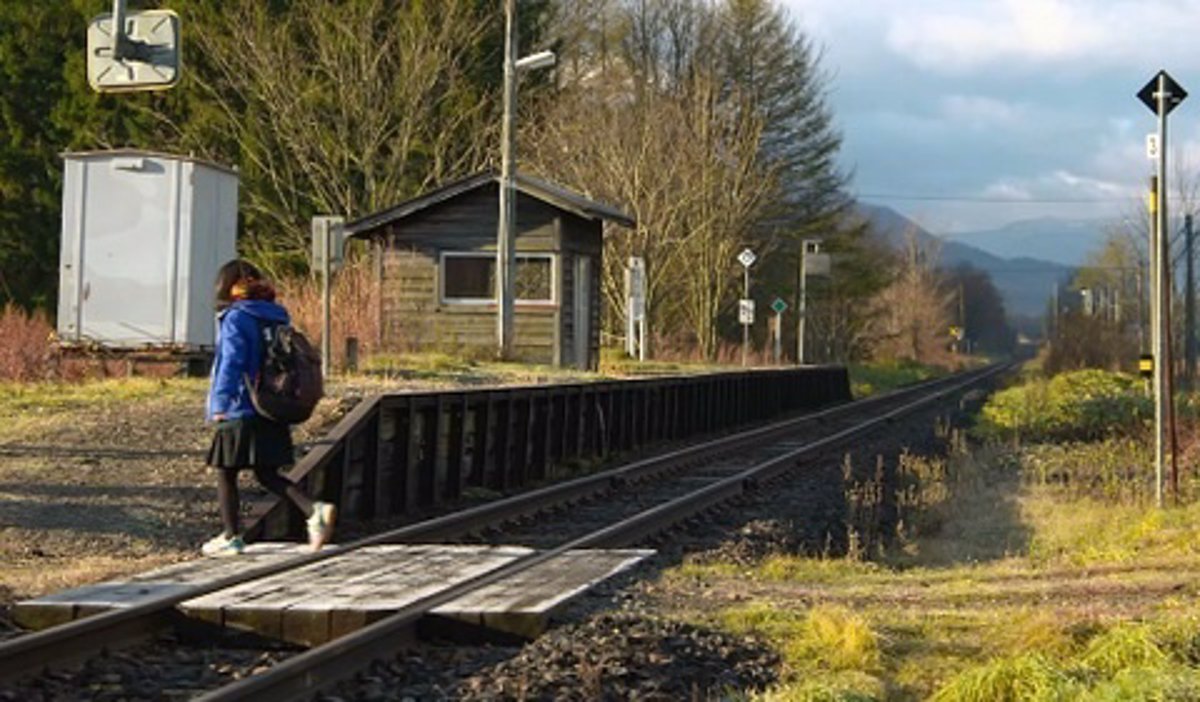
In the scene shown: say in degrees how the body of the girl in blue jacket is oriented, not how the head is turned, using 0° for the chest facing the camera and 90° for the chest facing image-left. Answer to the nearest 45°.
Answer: approximately 90°

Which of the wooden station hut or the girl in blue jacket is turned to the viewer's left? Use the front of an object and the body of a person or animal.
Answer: the girl in blue jacket

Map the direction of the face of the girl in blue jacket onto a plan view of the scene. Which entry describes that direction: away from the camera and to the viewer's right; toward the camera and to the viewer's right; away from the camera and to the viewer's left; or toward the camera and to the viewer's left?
away from the camera and to the viewer's left

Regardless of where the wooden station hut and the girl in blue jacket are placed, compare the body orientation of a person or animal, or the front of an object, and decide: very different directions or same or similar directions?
very different directions
